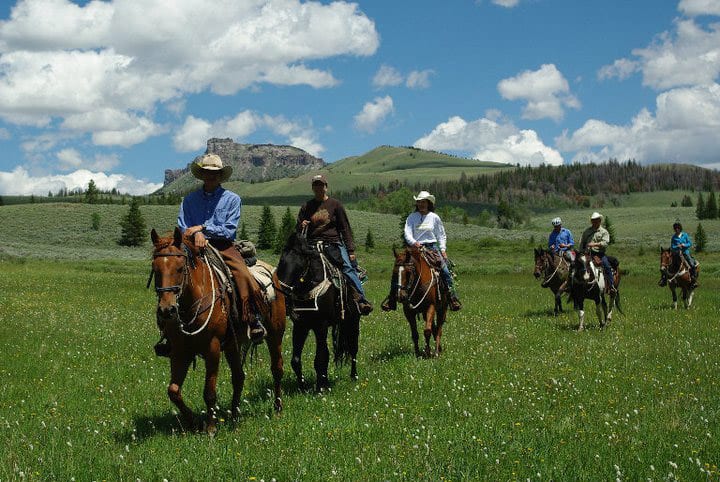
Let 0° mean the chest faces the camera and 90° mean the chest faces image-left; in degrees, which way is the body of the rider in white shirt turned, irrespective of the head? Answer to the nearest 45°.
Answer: approximately 0°

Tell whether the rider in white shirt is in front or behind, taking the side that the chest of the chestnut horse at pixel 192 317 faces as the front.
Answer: behind

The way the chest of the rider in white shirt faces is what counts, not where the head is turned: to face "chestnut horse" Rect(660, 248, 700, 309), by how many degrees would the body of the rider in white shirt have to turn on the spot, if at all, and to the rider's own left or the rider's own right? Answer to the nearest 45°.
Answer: approximately 135° to the rider's own left

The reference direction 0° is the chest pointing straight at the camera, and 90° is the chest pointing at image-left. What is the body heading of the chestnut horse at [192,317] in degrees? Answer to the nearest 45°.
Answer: approximately 45°

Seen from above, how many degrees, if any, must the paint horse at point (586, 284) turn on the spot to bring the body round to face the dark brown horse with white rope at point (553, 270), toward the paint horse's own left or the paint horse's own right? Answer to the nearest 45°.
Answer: approximately 135° to the paint horse's own right

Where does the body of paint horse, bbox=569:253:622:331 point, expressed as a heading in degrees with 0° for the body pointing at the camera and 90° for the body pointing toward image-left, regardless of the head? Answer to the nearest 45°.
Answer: approximately 45°

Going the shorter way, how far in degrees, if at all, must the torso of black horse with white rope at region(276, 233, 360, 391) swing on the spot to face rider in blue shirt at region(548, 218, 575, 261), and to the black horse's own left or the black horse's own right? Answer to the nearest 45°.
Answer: approximately 180°

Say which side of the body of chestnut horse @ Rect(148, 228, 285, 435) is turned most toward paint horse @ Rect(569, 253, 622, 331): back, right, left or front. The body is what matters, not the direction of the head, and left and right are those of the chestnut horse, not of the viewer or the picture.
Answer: back

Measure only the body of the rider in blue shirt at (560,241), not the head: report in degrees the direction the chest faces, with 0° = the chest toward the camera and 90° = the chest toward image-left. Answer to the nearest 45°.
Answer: approximately 45°
